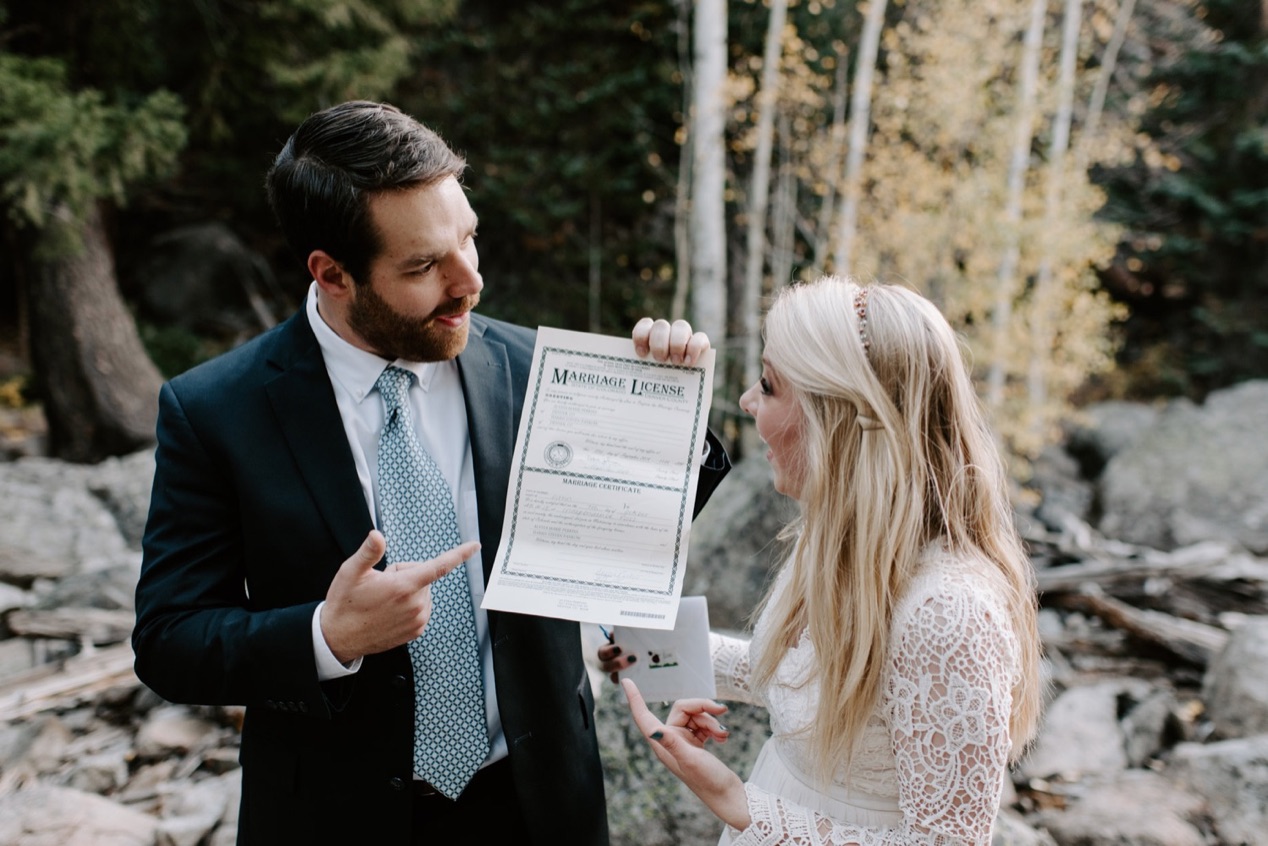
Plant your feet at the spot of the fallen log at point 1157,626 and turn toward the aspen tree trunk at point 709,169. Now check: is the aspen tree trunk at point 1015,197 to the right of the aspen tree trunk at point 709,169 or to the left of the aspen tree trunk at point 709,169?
right

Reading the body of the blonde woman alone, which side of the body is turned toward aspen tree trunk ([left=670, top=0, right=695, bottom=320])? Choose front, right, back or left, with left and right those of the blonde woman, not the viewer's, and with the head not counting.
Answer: right

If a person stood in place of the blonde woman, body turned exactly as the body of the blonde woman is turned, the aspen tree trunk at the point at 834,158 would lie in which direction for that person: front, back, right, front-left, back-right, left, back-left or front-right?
right

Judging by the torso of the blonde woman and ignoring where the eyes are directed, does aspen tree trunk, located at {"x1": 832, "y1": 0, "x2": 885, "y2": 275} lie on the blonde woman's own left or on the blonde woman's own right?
on the blonde woman's own right

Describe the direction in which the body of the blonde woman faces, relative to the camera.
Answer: to the viewer's left

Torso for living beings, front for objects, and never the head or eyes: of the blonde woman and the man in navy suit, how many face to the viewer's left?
1

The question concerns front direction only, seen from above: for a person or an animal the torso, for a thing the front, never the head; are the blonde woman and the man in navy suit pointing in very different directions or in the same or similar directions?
very different directions

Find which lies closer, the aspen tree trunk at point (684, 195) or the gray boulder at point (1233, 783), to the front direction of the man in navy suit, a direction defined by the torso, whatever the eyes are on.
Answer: the gray boulder

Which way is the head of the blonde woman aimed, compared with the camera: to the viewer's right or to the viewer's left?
to the viewer's left

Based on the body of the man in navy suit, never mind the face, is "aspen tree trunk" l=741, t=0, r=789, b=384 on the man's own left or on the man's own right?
on the man's own left

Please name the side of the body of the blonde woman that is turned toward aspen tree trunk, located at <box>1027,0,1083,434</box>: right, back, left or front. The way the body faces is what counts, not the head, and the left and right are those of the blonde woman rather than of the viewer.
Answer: right

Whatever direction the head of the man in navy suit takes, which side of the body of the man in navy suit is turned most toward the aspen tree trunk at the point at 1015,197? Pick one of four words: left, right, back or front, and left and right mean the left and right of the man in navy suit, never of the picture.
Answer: left

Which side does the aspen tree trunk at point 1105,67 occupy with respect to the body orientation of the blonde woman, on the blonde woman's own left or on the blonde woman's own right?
on the blonde woman's own right

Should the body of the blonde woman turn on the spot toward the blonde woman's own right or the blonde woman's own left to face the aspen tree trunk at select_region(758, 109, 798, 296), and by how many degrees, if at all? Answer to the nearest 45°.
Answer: approximately 90° to the blonde woman's own right

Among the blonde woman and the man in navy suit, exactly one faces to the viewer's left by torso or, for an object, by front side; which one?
the blonde woman

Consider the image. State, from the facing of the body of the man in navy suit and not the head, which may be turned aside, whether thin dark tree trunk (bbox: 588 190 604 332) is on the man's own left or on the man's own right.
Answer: on the man's own left
